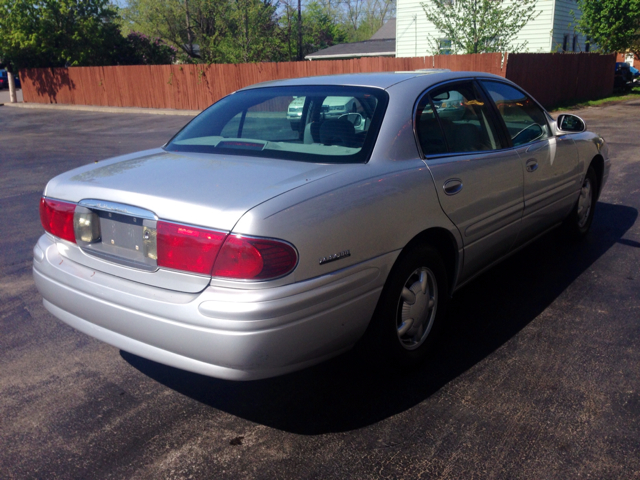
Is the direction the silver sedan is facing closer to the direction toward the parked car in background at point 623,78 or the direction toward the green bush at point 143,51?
the parked car in background

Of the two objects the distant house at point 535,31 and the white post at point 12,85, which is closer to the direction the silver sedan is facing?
the distant house

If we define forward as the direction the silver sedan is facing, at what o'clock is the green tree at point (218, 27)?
The green tree is roughly at 10 o'clock from the silver sedan.

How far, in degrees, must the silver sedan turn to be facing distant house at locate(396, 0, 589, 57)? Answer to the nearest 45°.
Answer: approximately 45° to its left

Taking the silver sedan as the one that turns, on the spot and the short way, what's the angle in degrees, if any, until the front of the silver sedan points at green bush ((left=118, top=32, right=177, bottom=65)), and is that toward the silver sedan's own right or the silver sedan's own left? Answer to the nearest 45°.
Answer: approximately 45° to the silver sedan's own left

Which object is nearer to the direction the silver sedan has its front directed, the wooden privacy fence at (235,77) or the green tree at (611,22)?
the green tree

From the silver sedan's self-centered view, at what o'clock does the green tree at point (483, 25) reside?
The green tree is roughly at 11 o'clock from the silver sedan.

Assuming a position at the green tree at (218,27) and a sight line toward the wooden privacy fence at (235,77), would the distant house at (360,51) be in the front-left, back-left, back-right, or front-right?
back-left

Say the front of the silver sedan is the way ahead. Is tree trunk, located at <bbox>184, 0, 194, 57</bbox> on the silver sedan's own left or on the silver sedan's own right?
on the silver sedan's own left

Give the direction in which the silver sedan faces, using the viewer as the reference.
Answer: facing away from the viewer and to the right of the viewer

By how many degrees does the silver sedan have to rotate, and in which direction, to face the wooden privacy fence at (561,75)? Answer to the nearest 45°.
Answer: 0° — it already faces it
